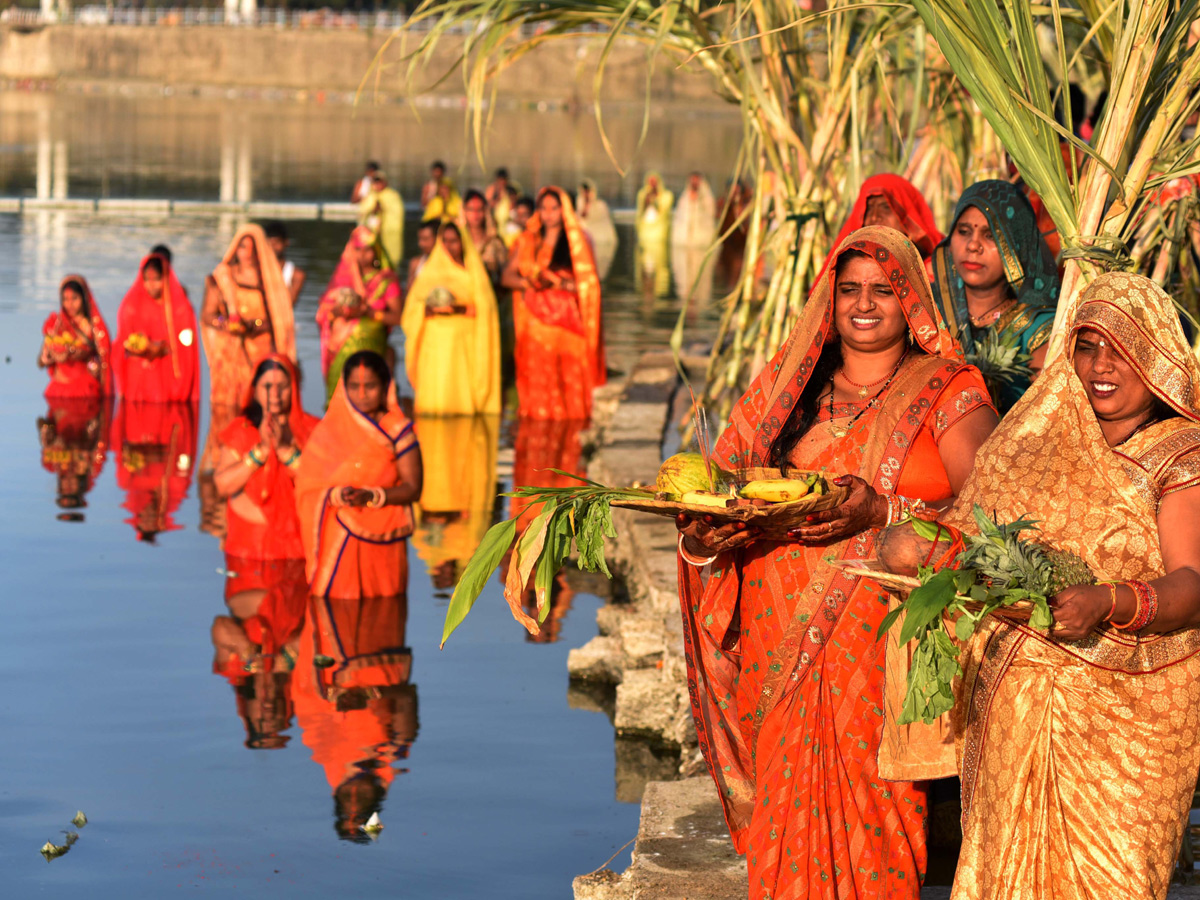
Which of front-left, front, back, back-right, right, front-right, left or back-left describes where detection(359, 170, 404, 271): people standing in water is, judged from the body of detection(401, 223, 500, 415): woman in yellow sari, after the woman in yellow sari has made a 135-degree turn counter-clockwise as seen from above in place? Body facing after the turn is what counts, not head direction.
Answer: front-left

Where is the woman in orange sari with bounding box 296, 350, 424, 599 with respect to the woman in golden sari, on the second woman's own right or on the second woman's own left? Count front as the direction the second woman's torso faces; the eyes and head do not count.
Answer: on the second woman's own right

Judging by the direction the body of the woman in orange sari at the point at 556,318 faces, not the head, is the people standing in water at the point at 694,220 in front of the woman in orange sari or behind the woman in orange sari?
behind

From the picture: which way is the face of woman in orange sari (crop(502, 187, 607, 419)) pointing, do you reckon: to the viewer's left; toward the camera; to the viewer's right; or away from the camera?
toward the camera

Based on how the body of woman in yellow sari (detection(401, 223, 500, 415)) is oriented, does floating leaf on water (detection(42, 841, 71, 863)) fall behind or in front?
in front

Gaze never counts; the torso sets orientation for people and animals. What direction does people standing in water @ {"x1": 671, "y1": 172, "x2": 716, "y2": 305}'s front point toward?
toward the camera

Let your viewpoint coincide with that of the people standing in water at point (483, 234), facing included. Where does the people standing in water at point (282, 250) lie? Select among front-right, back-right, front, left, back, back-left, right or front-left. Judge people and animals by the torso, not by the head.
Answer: front-right

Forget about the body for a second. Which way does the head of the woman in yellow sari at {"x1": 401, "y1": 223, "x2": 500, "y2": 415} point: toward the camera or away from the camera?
toward the camera

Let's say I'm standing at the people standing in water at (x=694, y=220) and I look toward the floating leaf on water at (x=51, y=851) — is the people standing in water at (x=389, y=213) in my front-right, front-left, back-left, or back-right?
front-right

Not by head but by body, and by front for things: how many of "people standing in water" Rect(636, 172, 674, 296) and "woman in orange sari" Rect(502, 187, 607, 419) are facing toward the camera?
2

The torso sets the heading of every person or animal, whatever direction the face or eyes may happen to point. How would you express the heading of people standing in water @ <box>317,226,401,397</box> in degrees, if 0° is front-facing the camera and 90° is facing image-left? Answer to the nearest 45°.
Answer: approximately 45°

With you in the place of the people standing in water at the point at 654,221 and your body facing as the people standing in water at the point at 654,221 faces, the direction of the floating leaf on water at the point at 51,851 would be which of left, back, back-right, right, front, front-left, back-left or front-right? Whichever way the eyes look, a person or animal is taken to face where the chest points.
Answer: front

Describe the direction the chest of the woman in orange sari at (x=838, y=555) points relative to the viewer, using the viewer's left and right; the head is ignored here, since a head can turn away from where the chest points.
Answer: facing the viewer and to the left of the viewer

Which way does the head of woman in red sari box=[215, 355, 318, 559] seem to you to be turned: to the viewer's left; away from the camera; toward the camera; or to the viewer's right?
toward the camera

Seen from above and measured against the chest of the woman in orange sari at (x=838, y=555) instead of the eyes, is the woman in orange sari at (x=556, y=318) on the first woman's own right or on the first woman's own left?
on the first woman's own right

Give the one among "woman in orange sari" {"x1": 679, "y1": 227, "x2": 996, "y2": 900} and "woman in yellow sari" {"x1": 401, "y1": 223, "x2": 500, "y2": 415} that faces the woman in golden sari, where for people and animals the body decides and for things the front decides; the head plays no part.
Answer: the woman in yellow sari

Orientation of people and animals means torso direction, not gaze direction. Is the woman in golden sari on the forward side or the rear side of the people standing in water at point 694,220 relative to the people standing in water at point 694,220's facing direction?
on the forward side

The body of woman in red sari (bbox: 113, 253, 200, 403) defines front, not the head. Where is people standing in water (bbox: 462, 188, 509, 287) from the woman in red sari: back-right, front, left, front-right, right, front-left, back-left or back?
back
